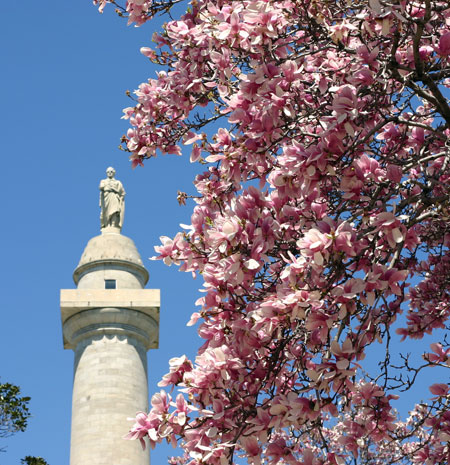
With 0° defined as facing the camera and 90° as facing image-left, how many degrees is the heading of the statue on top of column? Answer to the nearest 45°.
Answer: approximately 0°

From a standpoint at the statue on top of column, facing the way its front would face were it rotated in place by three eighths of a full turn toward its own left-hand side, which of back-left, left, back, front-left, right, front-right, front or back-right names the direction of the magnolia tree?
back-right
